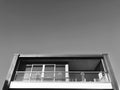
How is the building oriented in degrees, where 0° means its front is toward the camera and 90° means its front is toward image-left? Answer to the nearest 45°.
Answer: approximately 0°
